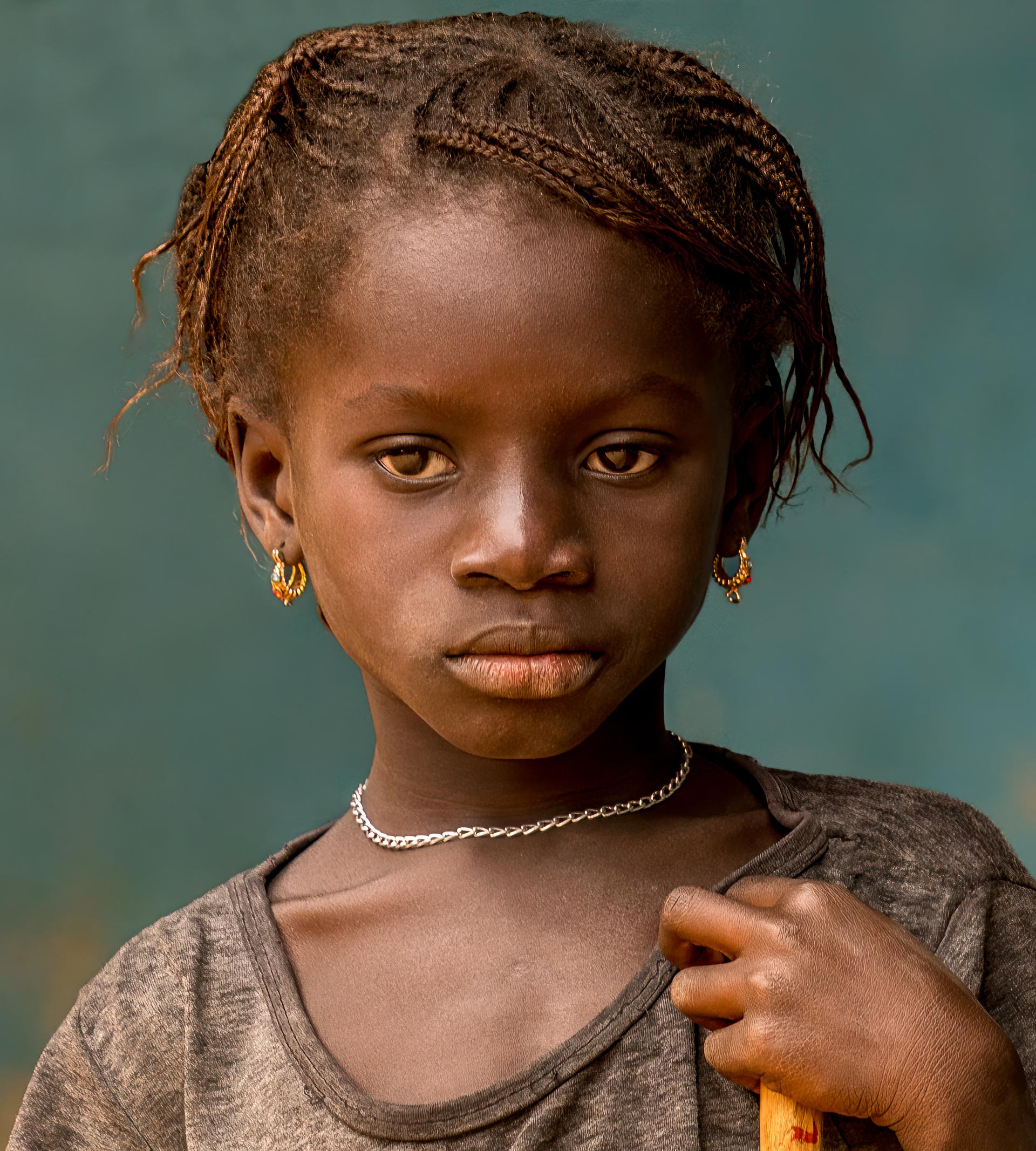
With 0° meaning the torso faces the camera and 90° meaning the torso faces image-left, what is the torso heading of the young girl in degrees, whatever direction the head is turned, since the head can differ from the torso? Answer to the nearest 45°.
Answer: approximately 0°
